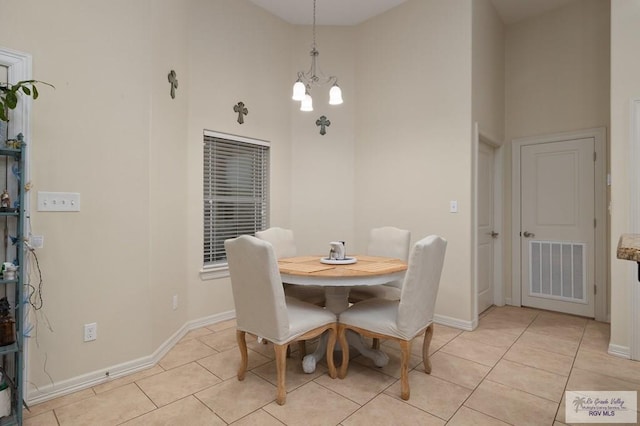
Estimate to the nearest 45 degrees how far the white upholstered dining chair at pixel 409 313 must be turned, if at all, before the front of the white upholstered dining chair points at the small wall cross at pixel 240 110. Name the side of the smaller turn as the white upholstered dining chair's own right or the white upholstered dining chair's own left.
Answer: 0° — it already faces it

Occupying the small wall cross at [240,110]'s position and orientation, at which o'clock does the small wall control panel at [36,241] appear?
The small wall control panel is roughly at 3 o'clock from the small wall cross.

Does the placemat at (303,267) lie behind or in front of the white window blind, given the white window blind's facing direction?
in front

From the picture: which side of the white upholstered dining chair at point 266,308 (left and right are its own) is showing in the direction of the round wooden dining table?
front

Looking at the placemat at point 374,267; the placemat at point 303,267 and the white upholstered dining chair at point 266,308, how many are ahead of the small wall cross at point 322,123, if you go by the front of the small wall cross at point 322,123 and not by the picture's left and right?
3

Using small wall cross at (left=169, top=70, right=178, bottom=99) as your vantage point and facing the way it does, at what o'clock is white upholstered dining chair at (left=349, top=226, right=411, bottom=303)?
The white upholstered dining chair is roughly at 11 o'clock from the small wall cross.

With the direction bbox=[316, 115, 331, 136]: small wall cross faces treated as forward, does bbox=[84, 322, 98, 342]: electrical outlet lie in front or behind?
in front

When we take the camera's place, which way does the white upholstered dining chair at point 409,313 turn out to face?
facing away from the viewer and to the left of the viewer

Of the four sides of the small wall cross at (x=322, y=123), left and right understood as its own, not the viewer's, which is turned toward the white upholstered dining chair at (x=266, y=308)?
front

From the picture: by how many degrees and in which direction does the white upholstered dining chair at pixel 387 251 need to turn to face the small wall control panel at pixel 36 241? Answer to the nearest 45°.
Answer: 0° — it already faces it

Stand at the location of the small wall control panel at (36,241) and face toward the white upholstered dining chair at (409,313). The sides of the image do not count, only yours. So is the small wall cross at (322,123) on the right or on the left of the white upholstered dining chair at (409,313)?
left

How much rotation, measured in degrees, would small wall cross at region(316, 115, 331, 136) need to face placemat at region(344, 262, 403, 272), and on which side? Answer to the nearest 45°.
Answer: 0° — it already faces it
